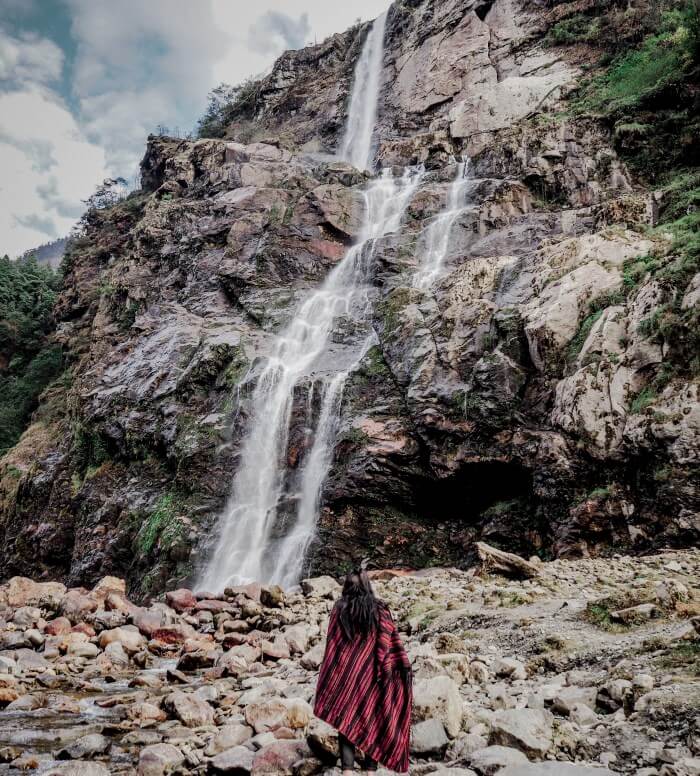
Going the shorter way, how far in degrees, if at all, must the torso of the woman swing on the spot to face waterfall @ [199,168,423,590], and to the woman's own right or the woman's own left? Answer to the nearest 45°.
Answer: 0° — they already face it

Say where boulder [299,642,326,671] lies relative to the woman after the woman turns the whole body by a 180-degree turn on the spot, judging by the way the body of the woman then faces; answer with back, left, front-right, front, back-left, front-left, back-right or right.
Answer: back

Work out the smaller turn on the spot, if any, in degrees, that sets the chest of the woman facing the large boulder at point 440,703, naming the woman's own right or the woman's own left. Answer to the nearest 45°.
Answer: approximately 45° to the woman's own right

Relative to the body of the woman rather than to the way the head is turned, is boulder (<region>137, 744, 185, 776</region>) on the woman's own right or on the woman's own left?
on the woman's own left

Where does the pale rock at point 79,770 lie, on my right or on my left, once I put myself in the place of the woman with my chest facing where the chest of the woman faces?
on my left

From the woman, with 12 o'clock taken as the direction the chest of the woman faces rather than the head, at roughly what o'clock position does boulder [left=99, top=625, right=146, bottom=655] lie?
The boulder is roughly at 11 o'clock from the woman.

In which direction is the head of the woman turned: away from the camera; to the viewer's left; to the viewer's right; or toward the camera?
away from the camera

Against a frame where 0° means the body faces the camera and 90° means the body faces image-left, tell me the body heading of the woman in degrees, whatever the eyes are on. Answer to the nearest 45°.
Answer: approximately 180°

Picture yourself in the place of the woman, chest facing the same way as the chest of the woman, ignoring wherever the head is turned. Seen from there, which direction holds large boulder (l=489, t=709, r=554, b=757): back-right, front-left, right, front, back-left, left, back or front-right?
right

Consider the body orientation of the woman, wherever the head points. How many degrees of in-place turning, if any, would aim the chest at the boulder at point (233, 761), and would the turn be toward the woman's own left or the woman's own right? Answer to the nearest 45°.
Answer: approximately 45° to the woman's own left

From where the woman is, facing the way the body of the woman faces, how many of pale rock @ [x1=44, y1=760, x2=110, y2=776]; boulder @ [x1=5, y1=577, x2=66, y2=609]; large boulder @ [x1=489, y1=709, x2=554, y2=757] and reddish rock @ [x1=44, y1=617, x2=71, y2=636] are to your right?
1

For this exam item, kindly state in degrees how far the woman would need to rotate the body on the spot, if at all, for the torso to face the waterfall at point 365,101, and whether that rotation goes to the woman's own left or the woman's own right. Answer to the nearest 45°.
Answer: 0° — they already face it
